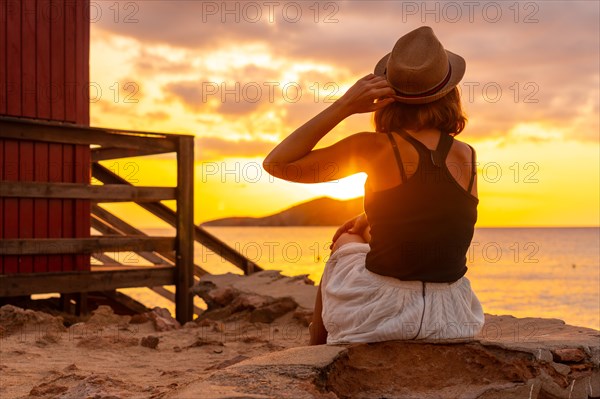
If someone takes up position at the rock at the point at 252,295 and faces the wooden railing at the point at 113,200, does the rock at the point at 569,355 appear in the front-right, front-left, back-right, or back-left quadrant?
back-left

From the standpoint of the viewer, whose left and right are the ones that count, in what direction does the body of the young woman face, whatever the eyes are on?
facing away from the viewer and to the left of the viewer

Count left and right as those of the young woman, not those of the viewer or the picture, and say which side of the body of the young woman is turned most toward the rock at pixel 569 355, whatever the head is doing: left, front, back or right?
right
